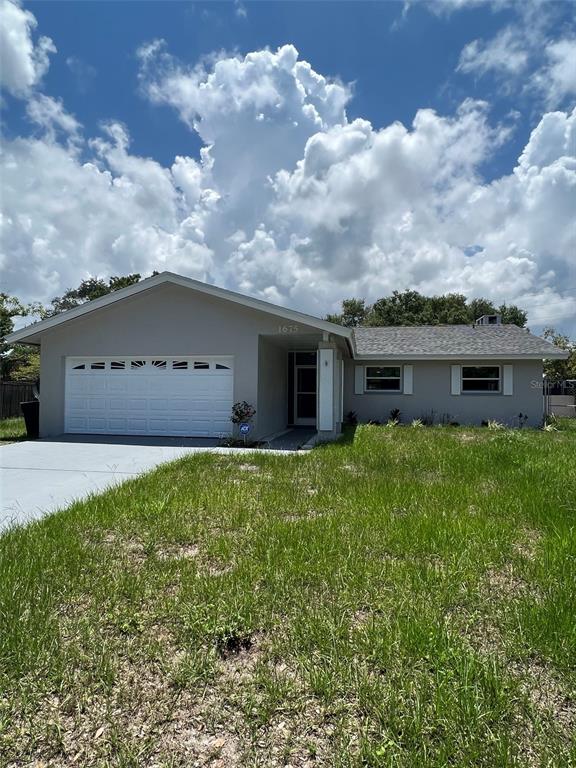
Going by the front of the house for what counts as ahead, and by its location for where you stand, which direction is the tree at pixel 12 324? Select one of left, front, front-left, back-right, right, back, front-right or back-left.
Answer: back-right

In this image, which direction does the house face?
toward the camera

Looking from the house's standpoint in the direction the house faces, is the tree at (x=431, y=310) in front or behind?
behind

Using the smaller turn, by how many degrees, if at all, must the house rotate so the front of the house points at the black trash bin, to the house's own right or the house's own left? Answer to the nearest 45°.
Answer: approximately 90° to the house's own right

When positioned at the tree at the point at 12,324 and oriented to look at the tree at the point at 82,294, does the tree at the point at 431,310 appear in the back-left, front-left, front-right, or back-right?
front-right

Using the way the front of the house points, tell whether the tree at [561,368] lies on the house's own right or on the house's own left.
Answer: on the house's own left

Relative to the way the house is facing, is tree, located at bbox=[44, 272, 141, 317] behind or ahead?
behind

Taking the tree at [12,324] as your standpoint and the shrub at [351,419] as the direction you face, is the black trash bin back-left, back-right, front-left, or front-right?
front-right

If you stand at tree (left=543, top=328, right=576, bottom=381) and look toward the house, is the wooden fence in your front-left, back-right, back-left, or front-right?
front-right
